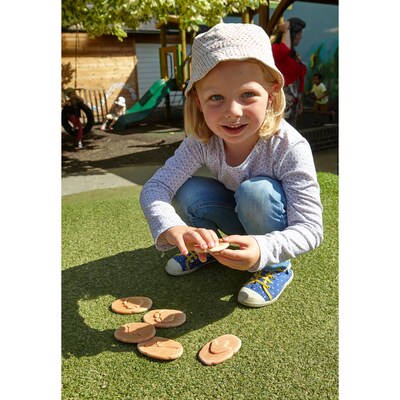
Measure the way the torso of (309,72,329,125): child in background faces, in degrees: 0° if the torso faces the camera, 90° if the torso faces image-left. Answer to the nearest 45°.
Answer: approximately 45°

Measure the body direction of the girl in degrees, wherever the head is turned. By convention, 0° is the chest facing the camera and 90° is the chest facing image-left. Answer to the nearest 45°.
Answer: approximately 45°

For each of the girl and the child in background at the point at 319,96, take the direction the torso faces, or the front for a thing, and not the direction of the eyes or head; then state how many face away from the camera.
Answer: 0

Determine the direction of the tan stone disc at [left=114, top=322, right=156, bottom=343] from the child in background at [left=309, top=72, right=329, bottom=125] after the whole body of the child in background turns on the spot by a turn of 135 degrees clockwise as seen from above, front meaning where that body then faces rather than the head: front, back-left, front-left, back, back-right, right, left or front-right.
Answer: back

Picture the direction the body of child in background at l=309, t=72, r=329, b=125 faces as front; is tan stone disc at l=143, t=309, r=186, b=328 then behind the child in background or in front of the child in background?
in front

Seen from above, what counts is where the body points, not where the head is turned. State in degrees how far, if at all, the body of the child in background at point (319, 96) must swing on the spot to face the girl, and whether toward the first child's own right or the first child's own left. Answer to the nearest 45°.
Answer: approximately 45° to the first child's own left

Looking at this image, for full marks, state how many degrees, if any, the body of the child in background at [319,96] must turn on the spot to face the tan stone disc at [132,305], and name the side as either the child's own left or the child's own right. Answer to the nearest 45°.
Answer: approximately 45° to the child's own left
